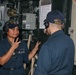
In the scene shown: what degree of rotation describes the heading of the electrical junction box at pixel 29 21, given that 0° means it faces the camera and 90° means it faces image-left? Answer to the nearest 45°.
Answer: approximately 0°
